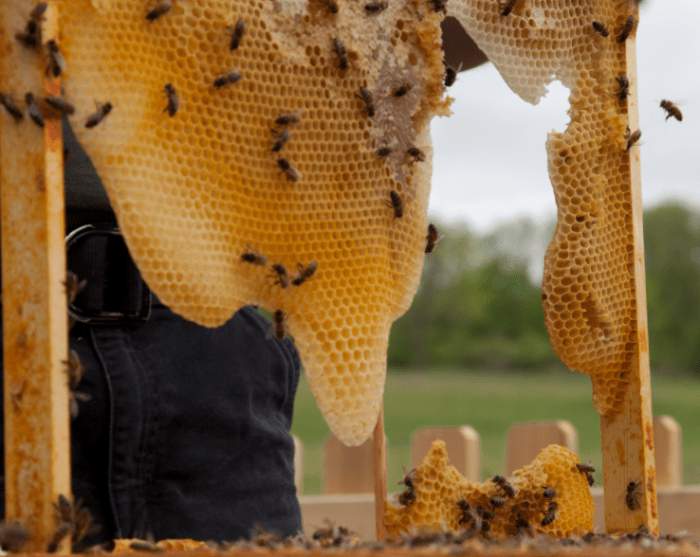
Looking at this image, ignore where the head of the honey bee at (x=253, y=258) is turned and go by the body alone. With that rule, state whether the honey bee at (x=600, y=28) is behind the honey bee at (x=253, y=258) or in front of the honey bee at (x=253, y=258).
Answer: behind

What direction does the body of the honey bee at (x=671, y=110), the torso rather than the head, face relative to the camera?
to the viewer's left

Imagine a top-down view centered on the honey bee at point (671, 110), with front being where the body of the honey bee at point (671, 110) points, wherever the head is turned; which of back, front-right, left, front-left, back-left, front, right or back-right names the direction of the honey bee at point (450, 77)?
front-left

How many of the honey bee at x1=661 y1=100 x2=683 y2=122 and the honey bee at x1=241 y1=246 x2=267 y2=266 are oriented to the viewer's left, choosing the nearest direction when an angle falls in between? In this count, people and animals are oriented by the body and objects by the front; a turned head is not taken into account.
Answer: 2

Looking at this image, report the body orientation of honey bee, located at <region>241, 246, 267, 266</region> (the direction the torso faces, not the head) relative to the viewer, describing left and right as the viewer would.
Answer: facing to the left of the viewer
